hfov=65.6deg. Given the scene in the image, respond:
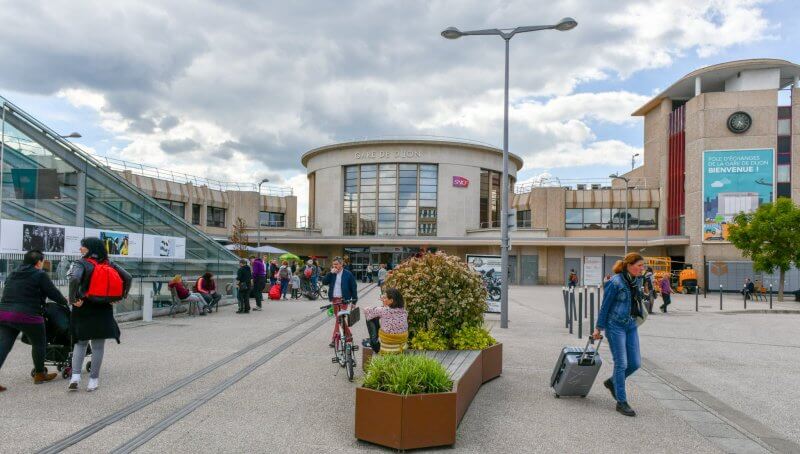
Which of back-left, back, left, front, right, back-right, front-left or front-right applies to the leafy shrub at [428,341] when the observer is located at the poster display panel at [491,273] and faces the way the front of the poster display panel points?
front

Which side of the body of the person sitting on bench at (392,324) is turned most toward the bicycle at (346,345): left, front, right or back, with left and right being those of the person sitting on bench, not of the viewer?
front

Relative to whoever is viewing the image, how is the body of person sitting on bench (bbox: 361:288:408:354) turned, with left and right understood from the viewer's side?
facing away from the viewer and to the left of the viewer

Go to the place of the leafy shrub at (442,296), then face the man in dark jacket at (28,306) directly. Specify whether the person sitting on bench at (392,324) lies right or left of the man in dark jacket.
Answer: left

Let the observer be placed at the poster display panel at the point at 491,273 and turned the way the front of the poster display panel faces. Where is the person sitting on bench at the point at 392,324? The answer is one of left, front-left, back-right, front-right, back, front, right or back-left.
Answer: front

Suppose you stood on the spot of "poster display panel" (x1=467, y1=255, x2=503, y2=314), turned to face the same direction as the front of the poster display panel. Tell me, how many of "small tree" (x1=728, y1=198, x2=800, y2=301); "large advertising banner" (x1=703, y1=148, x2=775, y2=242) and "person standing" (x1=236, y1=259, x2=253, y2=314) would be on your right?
1

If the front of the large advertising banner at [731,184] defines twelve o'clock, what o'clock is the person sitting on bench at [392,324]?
The person sitting on bench is roughly at 12 o'clock from the large advertising banner.

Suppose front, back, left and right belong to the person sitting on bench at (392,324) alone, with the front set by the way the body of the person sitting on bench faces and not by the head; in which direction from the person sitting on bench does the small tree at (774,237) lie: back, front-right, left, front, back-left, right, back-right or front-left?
right

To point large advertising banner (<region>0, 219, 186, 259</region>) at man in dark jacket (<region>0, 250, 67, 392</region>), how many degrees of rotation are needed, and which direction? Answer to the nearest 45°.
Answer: approximately 45° to its right

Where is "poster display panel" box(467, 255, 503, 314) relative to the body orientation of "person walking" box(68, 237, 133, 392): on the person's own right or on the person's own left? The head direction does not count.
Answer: on the person's own right

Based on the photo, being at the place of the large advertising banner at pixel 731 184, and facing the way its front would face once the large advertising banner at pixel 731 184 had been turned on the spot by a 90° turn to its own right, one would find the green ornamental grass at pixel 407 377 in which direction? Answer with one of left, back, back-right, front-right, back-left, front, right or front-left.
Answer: left

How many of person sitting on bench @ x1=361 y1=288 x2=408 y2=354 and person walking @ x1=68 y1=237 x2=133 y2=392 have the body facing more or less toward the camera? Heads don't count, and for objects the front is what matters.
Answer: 0

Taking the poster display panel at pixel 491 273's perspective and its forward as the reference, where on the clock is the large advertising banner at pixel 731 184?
The large advertising banner is roughly at 7 o'clock from the poster display panel.

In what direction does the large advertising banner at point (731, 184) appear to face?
toward the camera

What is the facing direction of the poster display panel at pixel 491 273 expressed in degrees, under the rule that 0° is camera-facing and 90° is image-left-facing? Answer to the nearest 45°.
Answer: approximately 0°

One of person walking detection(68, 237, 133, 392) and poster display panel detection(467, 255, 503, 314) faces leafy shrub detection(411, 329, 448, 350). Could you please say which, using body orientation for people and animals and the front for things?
the poster display panel

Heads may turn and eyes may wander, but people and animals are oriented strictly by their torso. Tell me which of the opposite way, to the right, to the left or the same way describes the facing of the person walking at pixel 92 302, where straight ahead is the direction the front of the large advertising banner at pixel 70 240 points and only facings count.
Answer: the opposite way

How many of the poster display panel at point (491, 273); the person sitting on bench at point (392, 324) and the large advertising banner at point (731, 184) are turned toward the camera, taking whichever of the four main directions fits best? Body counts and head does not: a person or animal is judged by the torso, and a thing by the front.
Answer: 2
